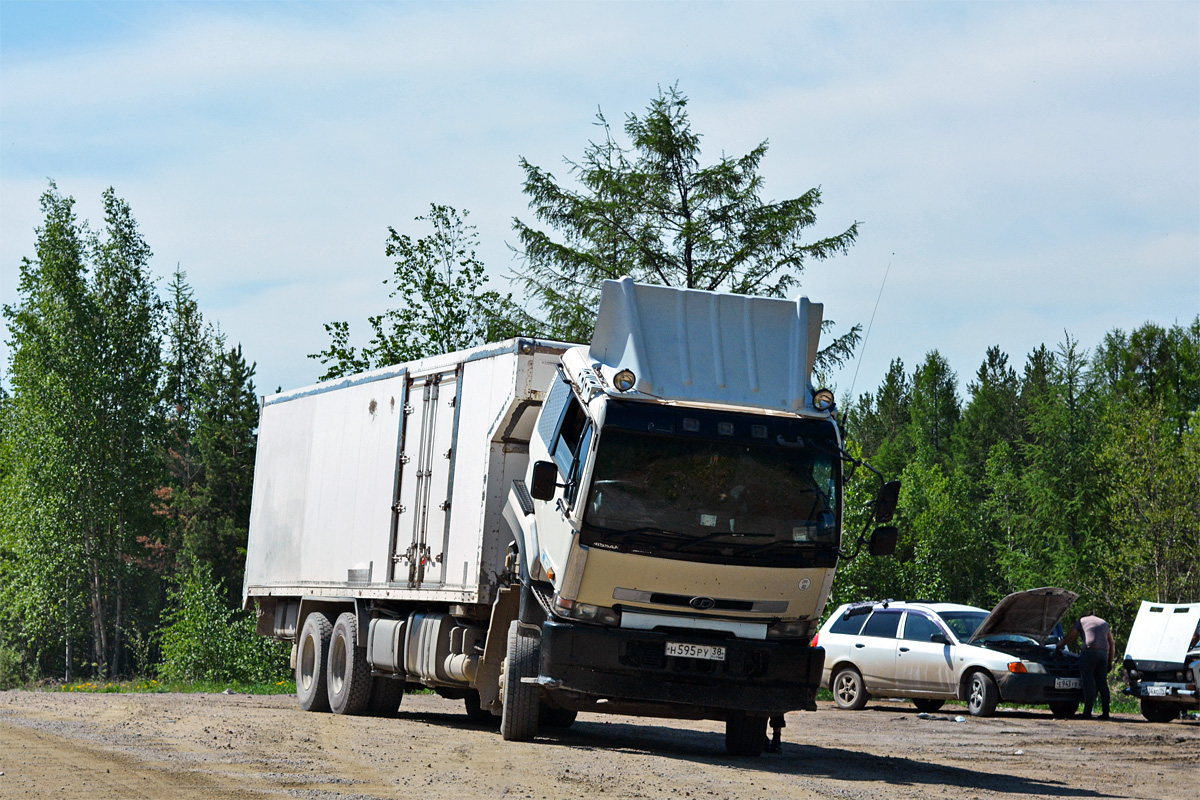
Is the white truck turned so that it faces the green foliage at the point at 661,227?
no

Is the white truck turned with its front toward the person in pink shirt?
no

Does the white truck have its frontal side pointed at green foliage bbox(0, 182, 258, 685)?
no

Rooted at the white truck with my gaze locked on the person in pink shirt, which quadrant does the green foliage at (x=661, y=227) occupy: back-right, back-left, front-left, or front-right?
front-left

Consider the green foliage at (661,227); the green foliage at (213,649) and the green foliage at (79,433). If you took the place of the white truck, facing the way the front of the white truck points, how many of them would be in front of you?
0

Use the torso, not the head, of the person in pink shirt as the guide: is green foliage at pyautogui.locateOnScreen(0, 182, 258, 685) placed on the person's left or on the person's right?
on the person's left

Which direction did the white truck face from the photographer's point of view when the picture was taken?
facing the viewer and to the right of the viewer
